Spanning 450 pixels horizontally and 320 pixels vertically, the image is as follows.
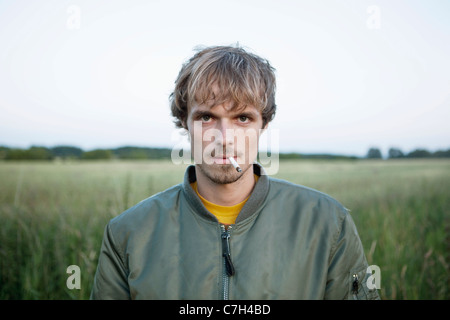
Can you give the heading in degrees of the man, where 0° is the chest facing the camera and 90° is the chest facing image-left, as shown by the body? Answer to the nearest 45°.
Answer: approximately 0°
